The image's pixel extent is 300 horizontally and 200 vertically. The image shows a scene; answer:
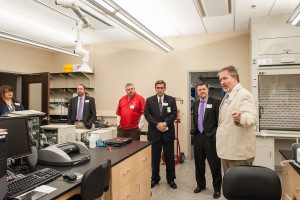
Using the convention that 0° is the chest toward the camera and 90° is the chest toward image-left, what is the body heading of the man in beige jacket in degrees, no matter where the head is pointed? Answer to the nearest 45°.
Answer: approximately 45°

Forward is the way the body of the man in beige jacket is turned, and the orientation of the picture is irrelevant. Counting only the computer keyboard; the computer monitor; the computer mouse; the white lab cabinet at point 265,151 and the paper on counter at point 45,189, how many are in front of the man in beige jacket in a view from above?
4

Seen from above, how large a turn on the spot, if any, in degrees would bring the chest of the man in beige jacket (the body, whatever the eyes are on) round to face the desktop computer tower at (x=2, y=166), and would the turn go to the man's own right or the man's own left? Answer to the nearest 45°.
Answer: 0° — they already face it

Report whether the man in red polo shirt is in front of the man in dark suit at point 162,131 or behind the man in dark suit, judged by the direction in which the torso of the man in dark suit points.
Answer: behind

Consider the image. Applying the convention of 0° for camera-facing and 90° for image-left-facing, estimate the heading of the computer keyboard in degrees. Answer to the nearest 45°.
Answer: approximately 315°

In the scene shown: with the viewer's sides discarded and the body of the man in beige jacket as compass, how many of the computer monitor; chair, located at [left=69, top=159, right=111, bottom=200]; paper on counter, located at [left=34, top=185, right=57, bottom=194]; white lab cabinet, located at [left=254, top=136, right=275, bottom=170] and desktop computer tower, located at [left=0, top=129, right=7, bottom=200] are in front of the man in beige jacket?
4

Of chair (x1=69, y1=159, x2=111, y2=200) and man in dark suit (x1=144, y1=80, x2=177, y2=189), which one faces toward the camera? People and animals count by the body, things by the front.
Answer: the man in dark suit

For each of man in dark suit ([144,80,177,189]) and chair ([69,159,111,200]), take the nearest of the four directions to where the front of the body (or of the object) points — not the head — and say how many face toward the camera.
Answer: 1

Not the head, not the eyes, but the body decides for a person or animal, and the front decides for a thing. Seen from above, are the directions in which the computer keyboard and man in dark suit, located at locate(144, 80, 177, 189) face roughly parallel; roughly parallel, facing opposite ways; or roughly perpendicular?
roughly perpendicular

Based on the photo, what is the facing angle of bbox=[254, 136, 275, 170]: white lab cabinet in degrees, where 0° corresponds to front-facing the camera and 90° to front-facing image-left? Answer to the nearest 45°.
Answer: approximately 45°

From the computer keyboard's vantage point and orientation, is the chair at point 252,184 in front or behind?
in front

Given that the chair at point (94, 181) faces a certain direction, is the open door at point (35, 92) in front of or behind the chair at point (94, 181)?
in front

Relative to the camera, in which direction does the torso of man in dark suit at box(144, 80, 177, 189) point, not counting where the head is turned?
toward the camera

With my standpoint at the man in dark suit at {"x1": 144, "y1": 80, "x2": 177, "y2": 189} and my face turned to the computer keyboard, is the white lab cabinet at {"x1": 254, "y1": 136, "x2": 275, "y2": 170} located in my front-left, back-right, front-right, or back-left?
back-left

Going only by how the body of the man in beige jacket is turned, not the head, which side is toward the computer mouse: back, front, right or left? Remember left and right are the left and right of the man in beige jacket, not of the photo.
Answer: front

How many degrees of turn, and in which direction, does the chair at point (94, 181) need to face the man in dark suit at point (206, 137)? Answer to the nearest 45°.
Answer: approximately 90° to its right
